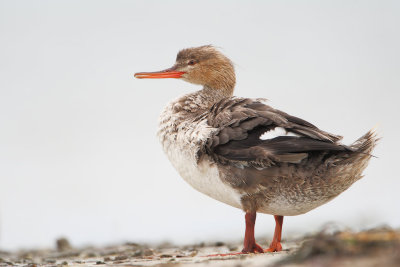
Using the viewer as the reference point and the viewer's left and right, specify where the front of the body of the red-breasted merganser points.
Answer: facing to the left of the viewer
